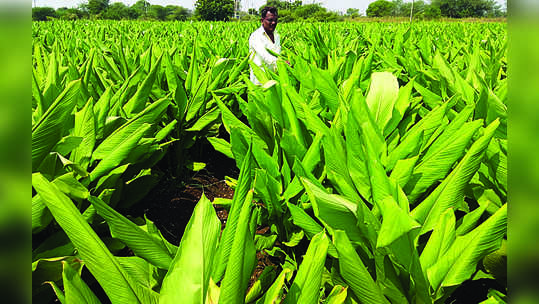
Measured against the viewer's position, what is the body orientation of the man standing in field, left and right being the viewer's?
facing the viewer and to the right of the viewer
